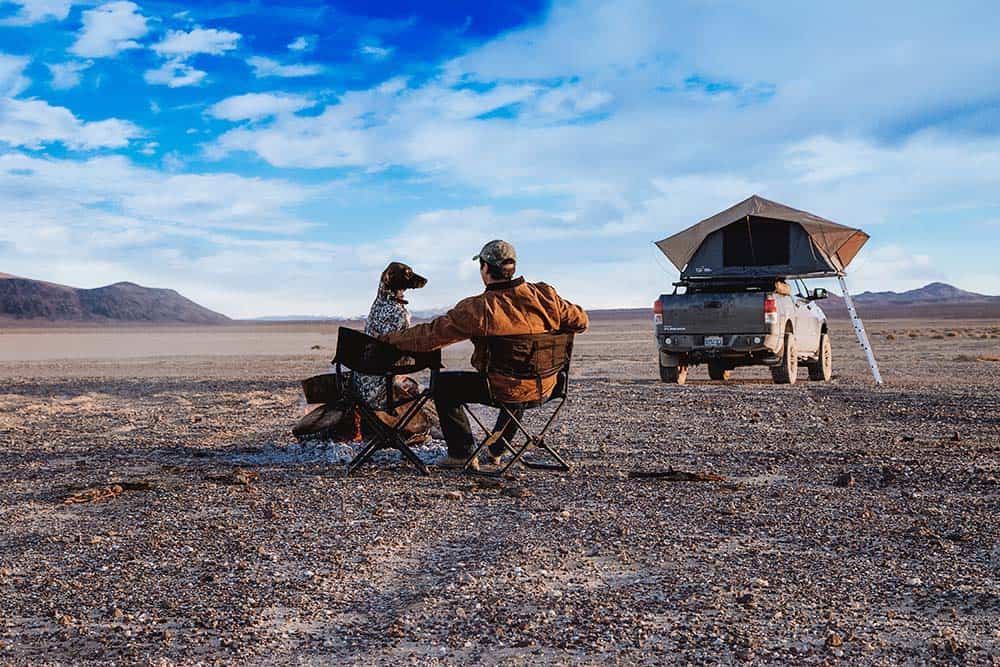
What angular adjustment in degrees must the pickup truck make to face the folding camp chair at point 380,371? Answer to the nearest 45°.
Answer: approximately 180°

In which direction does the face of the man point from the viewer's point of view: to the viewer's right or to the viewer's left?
to the viewer's left

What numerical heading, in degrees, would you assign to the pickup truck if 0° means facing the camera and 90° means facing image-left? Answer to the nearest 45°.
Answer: approximately 180°

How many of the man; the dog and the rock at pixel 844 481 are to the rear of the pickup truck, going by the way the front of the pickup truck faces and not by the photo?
3

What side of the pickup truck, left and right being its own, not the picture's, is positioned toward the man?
back

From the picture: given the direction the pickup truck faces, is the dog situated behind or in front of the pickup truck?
behind

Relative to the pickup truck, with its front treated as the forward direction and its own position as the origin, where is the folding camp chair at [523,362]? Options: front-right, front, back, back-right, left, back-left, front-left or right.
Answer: back

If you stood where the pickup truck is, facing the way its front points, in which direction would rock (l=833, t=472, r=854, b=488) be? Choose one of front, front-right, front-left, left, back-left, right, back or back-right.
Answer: back
